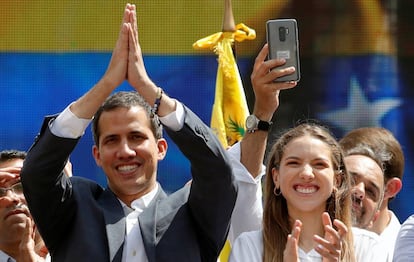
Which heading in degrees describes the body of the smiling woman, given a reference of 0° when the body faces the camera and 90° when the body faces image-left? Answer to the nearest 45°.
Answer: approximately 0°

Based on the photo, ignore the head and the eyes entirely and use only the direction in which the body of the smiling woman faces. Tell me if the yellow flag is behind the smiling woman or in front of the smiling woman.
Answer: behind
